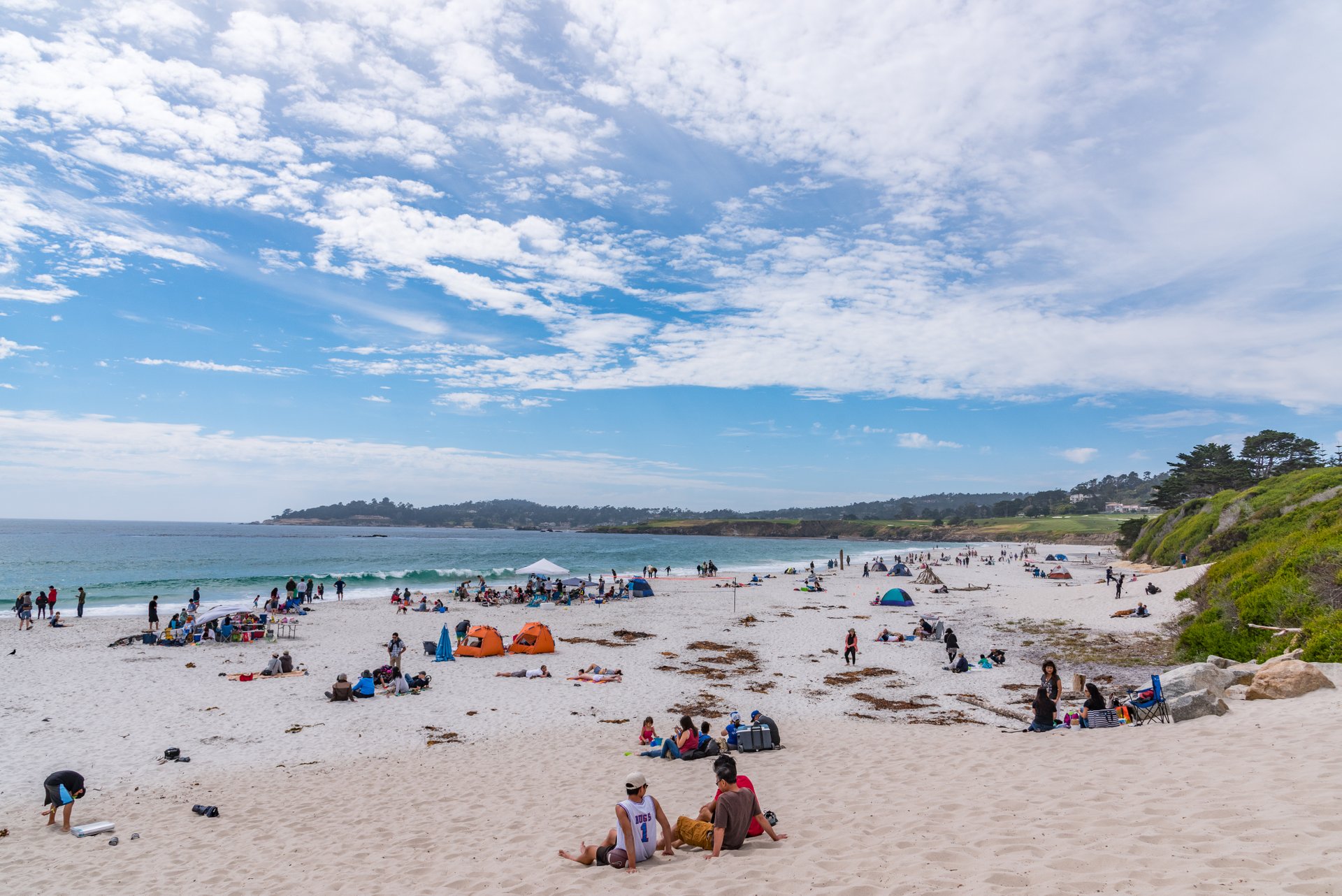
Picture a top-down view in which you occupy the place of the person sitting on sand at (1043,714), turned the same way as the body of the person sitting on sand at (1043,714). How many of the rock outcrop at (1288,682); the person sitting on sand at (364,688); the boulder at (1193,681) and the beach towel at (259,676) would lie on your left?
2

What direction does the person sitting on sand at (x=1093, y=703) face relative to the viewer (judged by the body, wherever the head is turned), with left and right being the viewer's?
facing to the left of the viewer

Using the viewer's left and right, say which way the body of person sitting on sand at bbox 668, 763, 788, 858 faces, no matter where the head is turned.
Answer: facing away from the viewer and to the left of the viewer

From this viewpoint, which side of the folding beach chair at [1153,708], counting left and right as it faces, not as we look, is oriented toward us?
left

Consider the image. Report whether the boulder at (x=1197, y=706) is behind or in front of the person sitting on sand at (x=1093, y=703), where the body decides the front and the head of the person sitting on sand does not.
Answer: behind
